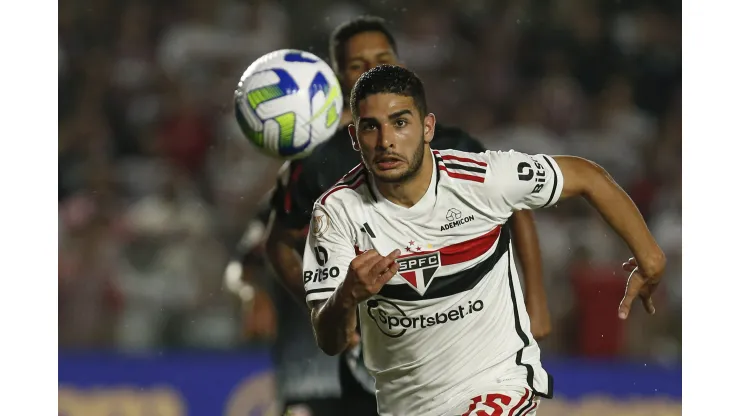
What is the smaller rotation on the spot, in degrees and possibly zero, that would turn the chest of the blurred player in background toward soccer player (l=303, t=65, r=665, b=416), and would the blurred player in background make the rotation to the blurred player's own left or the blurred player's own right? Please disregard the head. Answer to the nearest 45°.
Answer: approximately 45° to the blurred player's own left

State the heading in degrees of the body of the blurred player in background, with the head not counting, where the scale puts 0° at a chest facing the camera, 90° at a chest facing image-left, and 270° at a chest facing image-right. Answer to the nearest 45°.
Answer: approximately 0°
